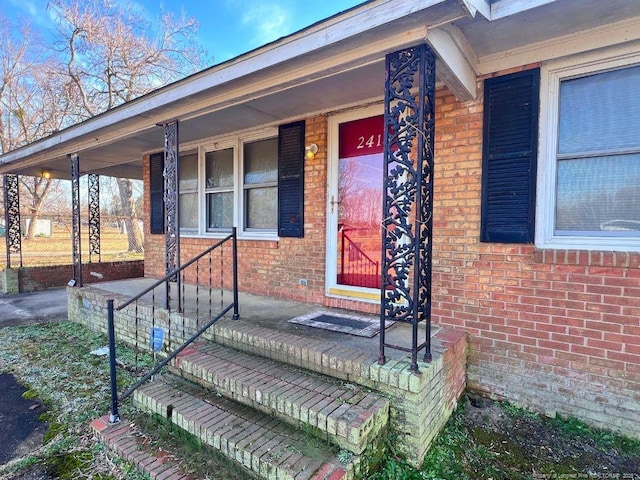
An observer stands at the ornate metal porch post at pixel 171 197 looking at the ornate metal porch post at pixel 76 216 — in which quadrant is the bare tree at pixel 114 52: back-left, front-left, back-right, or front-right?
front-right

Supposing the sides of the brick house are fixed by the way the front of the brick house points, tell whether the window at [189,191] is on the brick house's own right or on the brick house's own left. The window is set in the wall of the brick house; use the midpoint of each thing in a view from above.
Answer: on the brick house's own right

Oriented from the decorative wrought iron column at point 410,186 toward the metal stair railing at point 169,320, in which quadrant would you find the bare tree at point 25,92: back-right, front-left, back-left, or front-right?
front-right

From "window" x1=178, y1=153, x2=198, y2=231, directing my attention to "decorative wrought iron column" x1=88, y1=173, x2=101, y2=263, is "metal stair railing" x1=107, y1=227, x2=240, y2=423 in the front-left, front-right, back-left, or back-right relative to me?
back-left

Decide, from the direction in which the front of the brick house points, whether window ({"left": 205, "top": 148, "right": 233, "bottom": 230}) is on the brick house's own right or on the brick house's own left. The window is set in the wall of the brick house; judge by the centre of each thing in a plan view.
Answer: on the brick house's own right

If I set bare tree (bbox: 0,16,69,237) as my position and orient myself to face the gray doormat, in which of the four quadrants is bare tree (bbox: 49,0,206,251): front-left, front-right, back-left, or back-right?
front-left

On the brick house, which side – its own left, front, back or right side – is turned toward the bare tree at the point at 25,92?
right

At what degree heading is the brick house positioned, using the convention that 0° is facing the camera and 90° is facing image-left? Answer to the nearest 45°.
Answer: approximately 45°

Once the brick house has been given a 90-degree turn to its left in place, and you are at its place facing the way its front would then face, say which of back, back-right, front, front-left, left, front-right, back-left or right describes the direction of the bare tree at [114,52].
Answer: back
